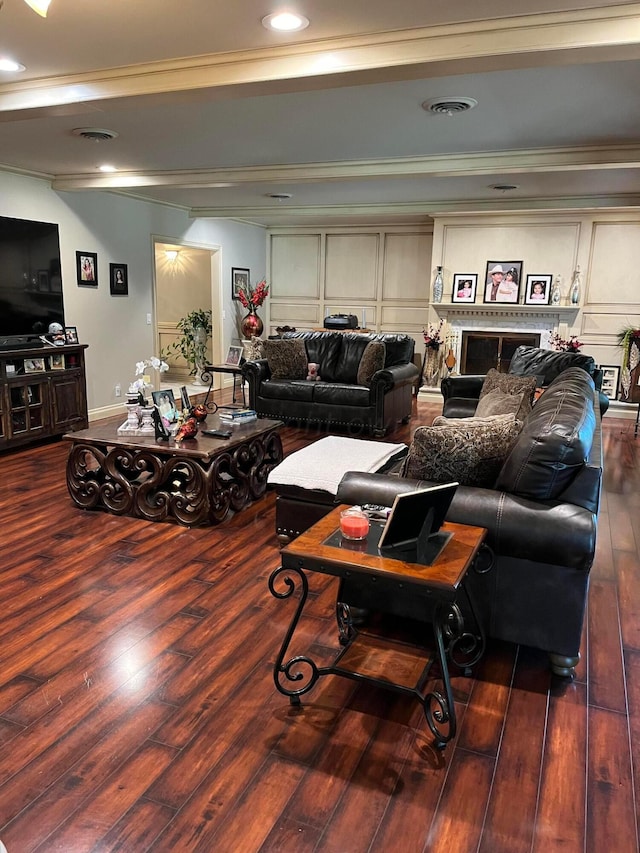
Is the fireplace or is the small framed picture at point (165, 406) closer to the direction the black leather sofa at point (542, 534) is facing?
the small framed picture

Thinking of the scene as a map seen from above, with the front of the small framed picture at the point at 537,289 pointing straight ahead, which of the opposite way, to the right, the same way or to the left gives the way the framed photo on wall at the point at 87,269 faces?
to the left

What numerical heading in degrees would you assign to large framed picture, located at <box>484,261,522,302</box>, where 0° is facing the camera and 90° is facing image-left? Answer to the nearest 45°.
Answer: approximately 0°

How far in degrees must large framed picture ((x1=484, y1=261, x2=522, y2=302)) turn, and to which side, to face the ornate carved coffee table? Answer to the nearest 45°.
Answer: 0° — it already faces it

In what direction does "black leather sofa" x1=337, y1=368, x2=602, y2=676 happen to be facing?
to the viewer's left

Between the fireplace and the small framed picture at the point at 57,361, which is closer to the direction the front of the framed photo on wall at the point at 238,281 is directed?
the fireplace

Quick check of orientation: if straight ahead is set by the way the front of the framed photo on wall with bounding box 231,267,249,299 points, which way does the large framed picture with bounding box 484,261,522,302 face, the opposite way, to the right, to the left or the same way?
to the right

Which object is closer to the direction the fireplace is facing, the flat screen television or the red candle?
the red candle

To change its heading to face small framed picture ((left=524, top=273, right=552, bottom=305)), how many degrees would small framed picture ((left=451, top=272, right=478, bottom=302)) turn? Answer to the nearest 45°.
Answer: approximately 90° to its left
